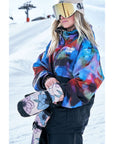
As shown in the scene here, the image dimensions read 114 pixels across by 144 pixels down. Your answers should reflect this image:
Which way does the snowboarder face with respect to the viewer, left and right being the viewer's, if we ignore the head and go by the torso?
facing the viewer and to the left of the viewer

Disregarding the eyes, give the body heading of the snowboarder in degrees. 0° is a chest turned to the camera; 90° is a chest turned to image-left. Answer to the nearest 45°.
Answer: approximately 45°
